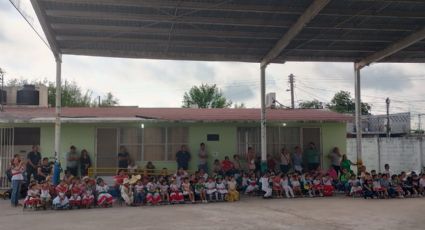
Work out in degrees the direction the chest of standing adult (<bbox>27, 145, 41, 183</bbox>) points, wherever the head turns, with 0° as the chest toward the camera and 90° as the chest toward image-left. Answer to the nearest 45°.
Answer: approximately 0°

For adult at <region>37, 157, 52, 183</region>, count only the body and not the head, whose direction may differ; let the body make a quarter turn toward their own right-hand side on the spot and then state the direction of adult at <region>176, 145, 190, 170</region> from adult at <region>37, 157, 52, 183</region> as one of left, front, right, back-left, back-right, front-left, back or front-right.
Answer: back-left

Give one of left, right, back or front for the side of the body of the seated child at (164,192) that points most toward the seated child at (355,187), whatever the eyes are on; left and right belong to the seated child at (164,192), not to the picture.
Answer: left

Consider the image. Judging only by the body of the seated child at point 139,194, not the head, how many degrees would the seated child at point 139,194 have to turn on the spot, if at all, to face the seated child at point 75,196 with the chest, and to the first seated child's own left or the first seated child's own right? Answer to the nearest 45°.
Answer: approximately 90° to the first seated child's own right

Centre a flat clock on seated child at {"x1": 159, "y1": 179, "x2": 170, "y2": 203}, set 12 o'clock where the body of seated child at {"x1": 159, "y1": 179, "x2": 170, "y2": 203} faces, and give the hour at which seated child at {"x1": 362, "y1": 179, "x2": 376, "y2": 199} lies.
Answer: seated child at {"x1": 362, "y1": 179, "x2": 376, "y2": 199} is roughly at 9 o'clock from seated child at {"x1": 159, "y1": 179, "x2": 170, "y2": 203}.

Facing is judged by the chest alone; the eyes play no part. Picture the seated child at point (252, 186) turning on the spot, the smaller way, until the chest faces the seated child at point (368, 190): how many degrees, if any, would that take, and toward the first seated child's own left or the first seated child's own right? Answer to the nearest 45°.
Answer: approximately 135° to the first seated child's own left

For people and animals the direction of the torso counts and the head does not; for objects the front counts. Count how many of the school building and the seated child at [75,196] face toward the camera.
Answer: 2

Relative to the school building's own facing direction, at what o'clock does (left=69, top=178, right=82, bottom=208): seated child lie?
The seated child is roughly at 1 o'clock from the school building.

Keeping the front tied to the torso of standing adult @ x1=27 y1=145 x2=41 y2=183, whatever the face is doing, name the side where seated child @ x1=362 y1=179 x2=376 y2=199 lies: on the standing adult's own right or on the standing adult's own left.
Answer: on the standing adult's own left

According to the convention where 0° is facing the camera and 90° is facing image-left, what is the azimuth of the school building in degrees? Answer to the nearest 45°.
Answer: approximately 0°
